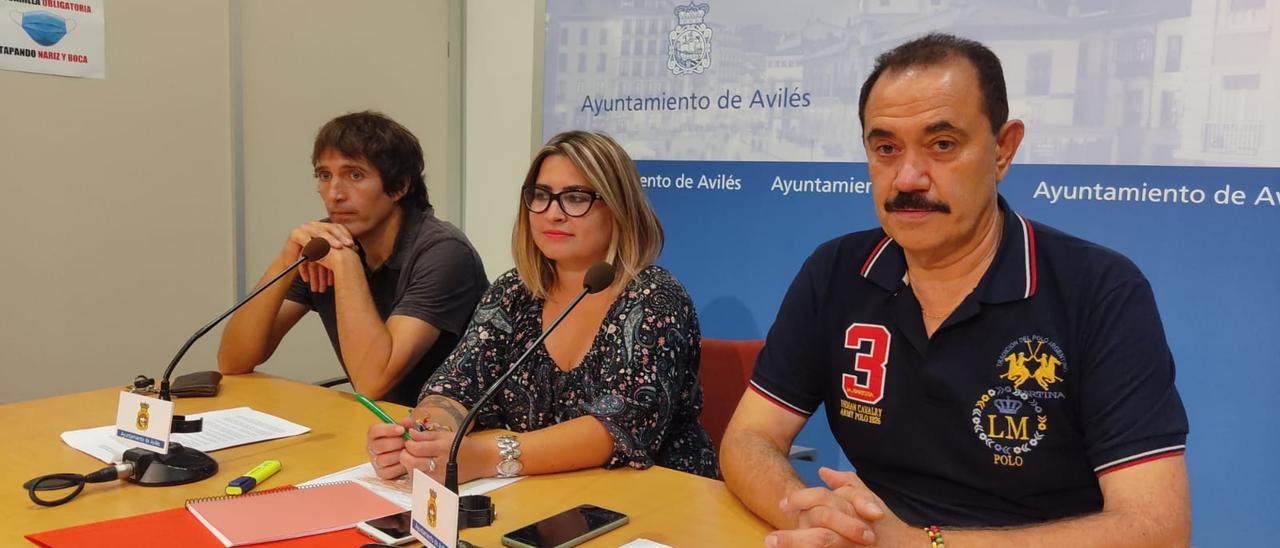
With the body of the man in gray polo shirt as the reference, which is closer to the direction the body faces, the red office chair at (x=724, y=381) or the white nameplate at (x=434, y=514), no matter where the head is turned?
the white nameplate

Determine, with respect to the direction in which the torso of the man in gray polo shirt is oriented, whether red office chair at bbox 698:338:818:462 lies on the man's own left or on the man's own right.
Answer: on the man's own left

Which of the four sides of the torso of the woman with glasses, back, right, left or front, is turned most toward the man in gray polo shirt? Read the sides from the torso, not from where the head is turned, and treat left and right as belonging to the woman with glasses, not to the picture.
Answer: right

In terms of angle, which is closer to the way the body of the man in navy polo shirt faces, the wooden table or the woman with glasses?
the wooden table

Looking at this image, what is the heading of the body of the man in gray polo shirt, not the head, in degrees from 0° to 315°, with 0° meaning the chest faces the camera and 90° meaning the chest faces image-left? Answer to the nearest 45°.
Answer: approximately 45°

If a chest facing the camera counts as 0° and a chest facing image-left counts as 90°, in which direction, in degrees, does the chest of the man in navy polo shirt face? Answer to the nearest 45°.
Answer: approximately 45°

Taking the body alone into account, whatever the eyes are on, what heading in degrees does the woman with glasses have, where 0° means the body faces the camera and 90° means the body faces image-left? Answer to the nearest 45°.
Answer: approximately 45°
